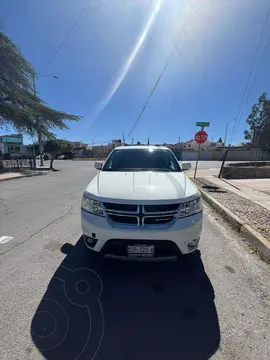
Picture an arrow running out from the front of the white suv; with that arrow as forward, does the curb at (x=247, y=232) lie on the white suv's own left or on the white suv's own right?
on the white suv's own left

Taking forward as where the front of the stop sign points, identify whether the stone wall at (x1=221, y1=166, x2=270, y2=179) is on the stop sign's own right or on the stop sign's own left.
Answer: on the stop sign's own left

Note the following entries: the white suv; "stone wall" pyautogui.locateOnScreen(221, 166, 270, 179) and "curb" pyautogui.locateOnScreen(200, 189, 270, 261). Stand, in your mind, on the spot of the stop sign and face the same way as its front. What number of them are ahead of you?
2

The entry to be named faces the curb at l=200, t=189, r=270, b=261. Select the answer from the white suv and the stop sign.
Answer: the stop sign

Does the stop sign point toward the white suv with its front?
yes

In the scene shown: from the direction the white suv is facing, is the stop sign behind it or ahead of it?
behind

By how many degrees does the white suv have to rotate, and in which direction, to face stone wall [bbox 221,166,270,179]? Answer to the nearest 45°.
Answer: approximately 135° to its left

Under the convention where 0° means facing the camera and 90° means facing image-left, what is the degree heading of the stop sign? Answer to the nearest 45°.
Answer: approximately 0°

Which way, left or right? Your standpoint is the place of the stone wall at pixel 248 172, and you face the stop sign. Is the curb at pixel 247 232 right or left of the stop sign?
left
